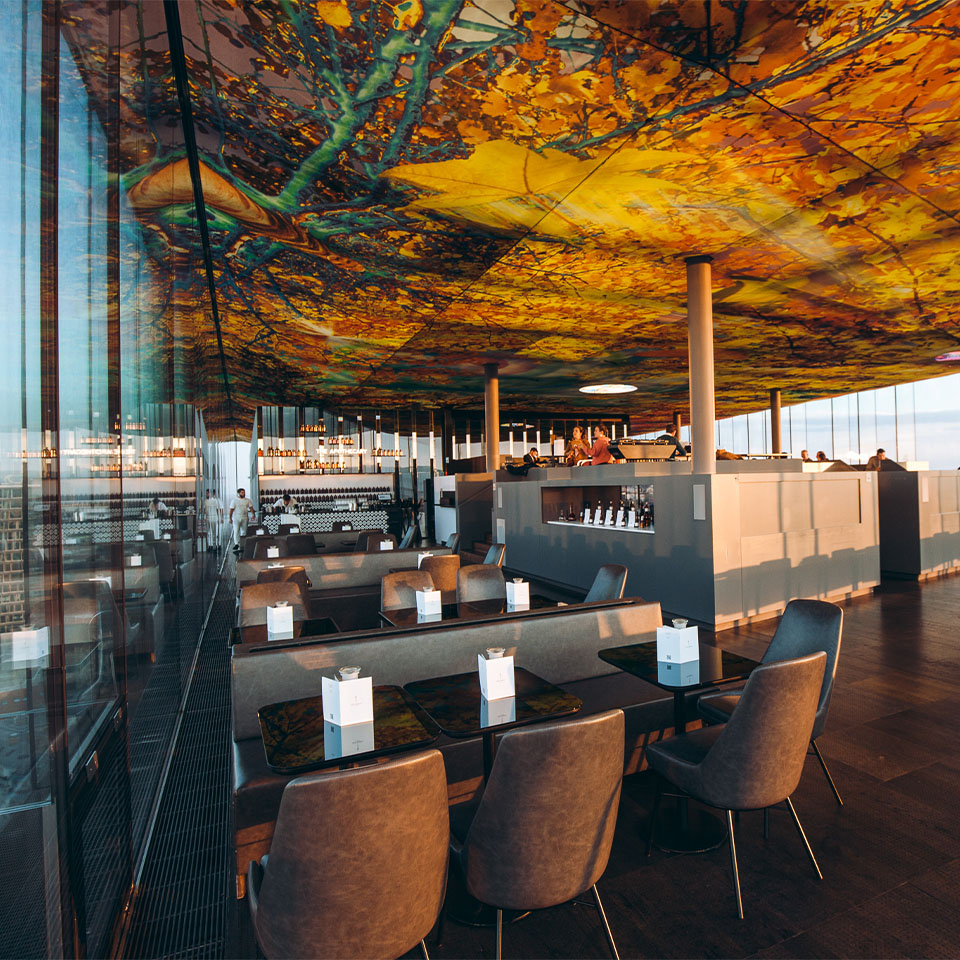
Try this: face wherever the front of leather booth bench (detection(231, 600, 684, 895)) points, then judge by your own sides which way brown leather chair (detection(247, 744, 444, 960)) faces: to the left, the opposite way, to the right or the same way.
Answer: the opposite way

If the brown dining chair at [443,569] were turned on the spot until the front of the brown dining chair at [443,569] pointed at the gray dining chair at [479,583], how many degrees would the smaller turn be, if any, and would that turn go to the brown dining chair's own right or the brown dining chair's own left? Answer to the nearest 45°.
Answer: approximately 135° to the brown dining chair's own left

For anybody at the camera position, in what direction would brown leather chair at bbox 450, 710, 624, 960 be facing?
facing away from the viewer and to the left of the viewer

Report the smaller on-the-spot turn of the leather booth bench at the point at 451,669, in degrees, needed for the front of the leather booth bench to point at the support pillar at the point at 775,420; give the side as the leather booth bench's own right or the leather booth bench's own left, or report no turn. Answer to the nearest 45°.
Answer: approximately 90° to the leather booth bench's own left

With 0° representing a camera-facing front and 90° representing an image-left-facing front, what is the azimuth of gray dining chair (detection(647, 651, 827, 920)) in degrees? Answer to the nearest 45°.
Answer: approximately 135°

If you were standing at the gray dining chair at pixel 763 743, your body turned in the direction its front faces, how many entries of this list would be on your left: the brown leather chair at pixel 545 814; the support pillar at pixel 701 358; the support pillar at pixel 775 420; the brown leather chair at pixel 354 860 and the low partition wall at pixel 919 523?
2

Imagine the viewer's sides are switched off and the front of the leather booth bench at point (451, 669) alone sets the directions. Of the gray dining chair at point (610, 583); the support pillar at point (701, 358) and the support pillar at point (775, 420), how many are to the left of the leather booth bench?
3

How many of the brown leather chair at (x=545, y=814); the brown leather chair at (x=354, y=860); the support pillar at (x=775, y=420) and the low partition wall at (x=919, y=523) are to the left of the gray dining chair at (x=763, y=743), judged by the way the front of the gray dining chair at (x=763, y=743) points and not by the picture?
2

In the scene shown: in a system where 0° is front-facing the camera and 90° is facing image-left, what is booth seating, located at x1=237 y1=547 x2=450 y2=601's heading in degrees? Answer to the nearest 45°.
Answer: approximately 0°
